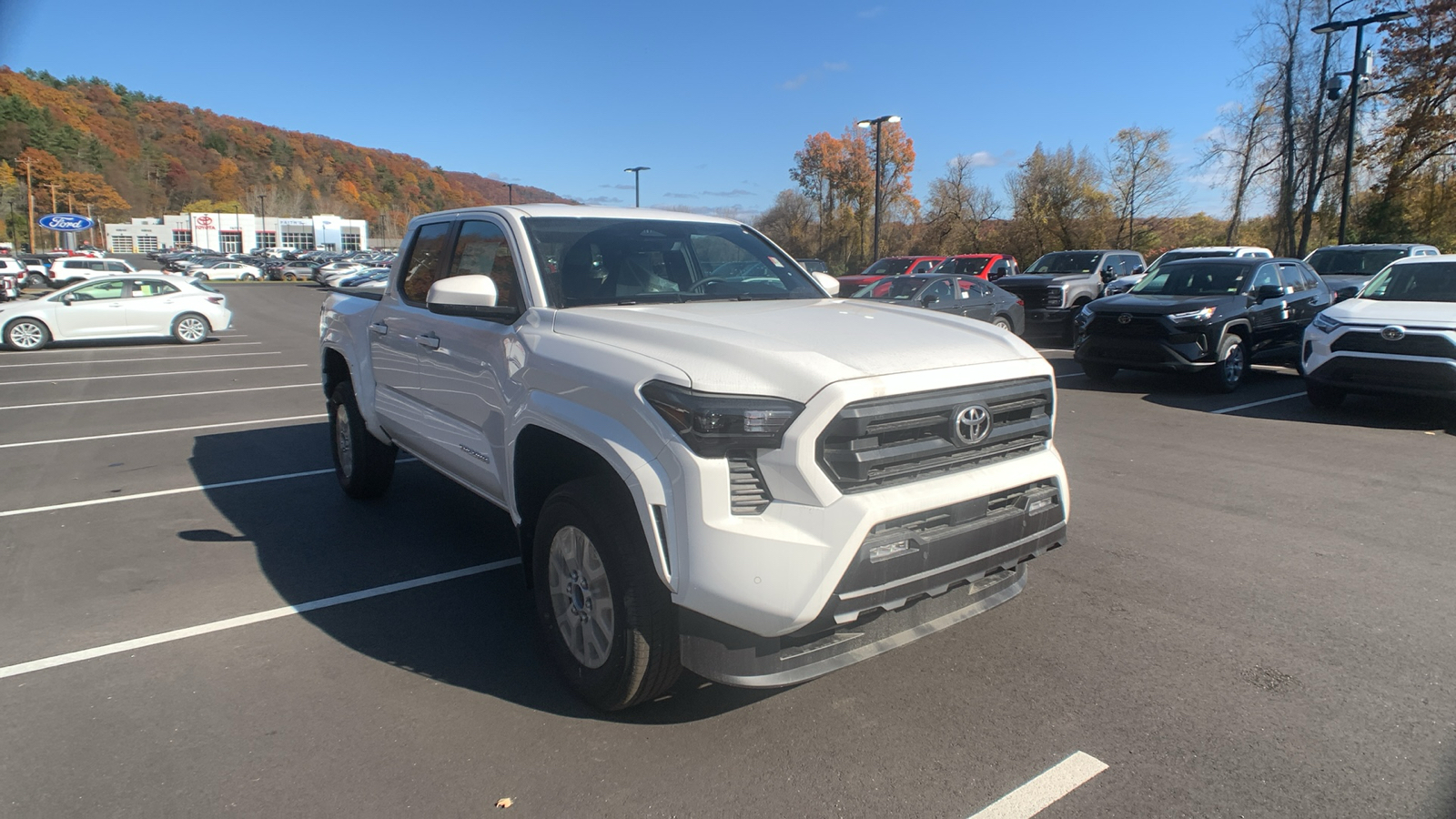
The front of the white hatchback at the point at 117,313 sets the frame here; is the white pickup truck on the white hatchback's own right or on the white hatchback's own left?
on the white hatchback's own left

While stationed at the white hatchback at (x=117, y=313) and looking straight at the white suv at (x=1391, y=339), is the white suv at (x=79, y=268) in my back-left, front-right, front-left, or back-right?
back-left

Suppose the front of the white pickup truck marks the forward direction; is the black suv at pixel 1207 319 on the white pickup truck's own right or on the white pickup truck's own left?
on the white pickup truck's own left

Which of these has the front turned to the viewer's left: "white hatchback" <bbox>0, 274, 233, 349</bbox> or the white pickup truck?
the white hatchback

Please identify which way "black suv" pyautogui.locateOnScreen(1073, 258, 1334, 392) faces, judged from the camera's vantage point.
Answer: facing the viewer and to the left of the viewer

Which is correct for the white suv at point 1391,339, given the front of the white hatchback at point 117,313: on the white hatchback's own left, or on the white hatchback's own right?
on the white hatchback's own left

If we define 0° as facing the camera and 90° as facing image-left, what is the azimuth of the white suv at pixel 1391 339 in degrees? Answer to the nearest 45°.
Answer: approximately 45°

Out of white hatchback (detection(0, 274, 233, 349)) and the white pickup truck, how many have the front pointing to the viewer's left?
1

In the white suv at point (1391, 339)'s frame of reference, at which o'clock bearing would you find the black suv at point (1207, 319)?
The black suv is roughly at 3 o'clock from the white suv.

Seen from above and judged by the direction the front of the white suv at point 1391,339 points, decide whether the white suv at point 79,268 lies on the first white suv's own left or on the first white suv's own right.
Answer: on the first white suv's own right

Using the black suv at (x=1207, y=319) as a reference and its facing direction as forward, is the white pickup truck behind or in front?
in front

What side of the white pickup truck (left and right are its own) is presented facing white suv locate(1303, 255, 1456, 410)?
left

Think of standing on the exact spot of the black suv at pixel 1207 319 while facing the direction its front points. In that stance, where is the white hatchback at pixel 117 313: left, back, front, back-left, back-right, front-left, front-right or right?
front-right
